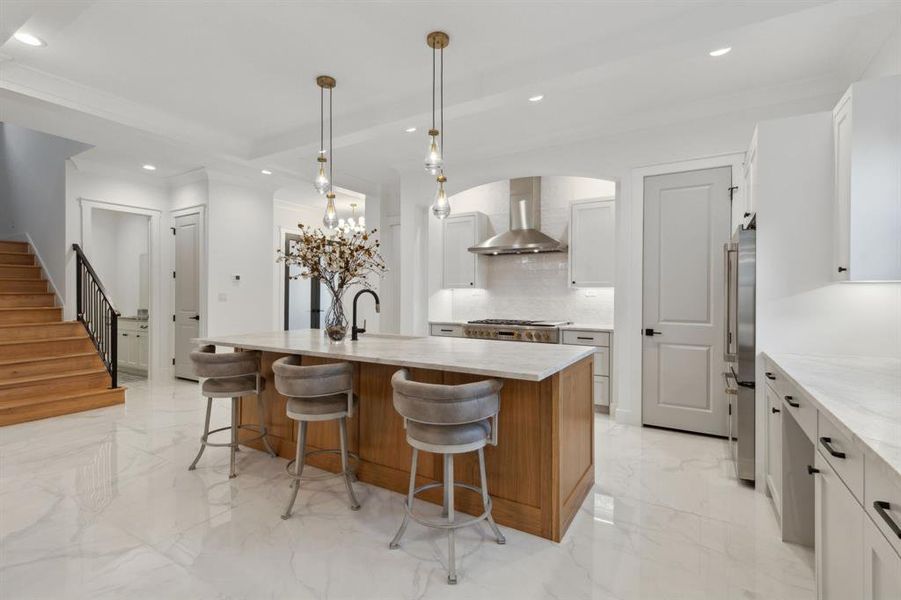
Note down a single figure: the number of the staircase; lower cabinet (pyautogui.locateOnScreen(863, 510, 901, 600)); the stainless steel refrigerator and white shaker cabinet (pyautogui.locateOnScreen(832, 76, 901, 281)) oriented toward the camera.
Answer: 1

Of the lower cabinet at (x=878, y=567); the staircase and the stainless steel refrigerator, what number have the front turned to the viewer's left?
2

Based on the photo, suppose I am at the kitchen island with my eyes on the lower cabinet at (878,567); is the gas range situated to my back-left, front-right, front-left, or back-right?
back-left

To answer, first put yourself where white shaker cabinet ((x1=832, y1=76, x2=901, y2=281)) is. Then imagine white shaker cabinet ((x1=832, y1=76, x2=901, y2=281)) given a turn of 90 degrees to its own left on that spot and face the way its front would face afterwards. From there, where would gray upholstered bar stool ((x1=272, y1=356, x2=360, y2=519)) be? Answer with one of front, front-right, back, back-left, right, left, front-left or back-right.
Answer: front-right

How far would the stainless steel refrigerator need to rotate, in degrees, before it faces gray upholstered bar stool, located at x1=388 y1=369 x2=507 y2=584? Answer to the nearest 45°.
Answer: approximately 45° to its left

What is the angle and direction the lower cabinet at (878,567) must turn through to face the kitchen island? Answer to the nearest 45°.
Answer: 0° — it already faces it

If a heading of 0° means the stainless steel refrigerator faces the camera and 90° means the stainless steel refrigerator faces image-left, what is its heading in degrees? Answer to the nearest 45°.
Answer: approximately 90°

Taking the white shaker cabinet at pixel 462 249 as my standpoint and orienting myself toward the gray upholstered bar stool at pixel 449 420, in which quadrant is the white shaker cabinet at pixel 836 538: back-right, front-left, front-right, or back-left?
front-left

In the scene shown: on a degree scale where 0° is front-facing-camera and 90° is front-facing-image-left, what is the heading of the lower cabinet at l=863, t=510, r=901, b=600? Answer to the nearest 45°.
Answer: approximately 90°

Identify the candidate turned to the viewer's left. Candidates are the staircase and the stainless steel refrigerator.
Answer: the stainless steel refrigerator

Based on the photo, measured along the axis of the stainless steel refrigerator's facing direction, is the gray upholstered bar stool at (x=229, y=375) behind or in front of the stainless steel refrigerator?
in front

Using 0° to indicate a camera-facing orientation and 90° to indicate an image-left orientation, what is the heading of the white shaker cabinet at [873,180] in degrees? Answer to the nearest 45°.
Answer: approximately 90°

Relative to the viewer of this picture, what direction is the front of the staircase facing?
facing the viewer

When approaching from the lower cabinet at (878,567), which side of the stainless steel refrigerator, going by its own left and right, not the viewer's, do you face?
left

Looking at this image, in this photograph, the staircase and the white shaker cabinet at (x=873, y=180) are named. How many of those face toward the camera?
1
